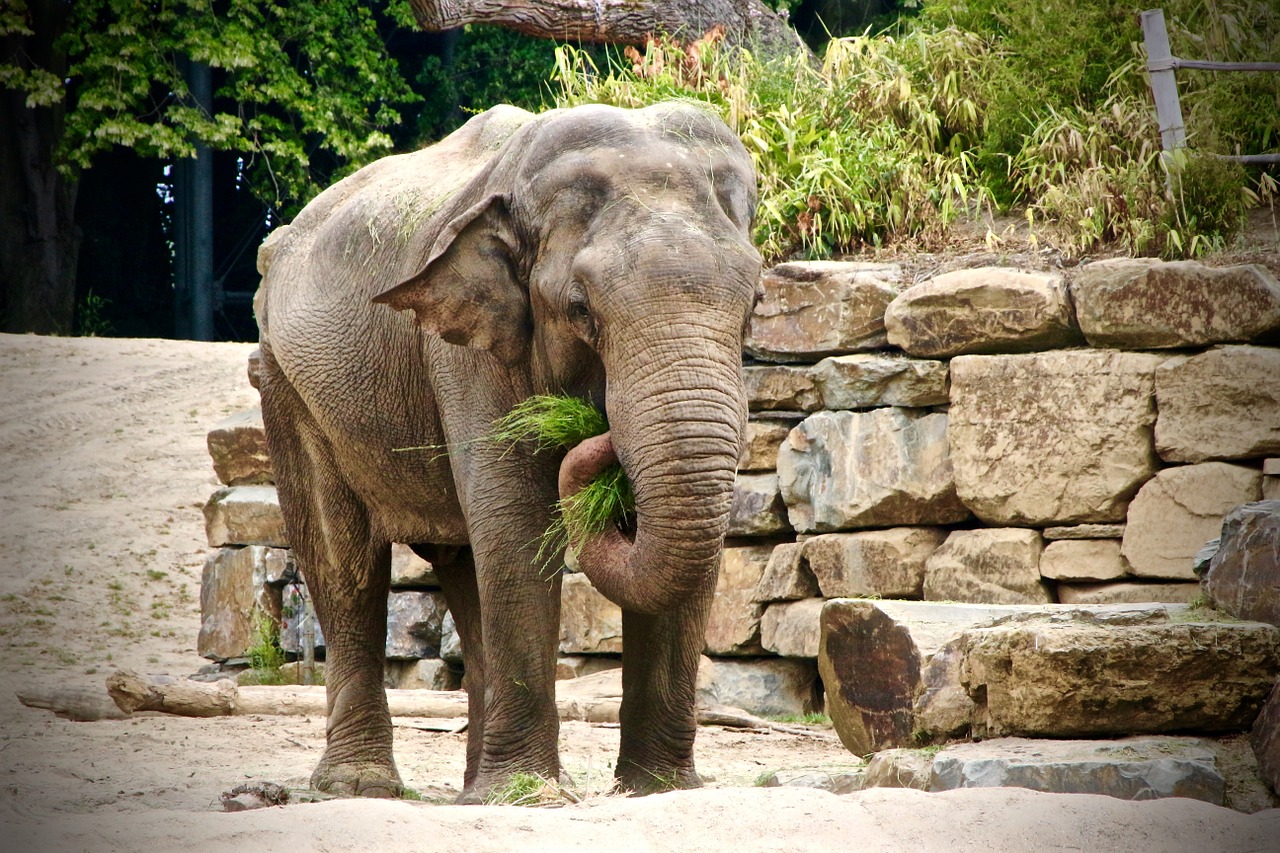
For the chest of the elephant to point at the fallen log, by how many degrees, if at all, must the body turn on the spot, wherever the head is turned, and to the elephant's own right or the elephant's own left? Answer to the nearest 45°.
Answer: approximately 180°

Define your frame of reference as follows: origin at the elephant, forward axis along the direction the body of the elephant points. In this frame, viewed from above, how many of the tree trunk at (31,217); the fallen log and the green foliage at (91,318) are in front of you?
0

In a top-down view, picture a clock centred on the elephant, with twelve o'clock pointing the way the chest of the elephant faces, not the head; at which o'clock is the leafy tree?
The leafy tree is roughly at 7 o'clock from the elephant.

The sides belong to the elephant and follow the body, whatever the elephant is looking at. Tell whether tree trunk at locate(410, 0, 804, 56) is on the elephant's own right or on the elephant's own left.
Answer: on the elephant's own left

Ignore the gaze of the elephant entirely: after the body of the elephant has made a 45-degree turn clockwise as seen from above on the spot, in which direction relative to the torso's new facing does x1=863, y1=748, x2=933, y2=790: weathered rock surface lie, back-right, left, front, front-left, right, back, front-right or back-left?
left

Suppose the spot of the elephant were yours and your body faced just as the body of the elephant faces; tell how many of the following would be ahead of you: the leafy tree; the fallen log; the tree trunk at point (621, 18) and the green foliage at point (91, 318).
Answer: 0

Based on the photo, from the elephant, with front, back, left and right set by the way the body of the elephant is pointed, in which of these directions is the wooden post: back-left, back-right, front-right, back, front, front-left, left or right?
left

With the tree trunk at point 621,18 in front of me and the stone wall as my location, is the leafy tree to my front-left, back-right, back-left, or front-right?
front-left

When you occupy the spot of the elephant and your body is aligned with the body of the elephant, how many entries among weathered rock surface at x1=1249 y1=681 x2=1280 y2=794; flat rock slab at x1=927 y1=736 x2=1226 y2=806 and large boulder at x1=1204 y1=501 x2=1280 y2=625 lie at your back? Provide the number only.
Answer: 0

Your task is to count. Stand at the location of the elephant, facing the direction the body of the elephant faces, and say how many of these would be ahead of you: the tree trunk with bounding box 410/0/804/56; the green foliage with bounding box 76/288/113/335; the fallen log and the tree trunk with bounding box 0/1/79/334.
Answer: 0

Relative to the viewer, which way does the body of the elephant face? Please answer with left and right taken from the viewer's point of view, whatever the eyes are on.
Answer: facing the viewer and to the right of the viewer

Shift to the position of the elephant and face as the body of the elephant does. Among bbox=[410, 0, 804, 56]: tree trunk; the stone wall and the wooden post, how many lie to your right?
0

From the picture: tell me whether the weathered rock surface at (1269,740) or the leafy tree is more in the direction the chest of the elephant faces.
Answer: the weathered rock surface

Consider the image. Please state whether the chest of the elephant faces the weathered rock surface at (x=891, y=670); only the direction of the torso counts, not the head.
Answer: no

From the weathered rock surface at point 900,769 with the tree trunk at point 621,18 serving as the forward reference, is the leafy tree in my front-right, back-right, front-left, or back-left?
front-left
